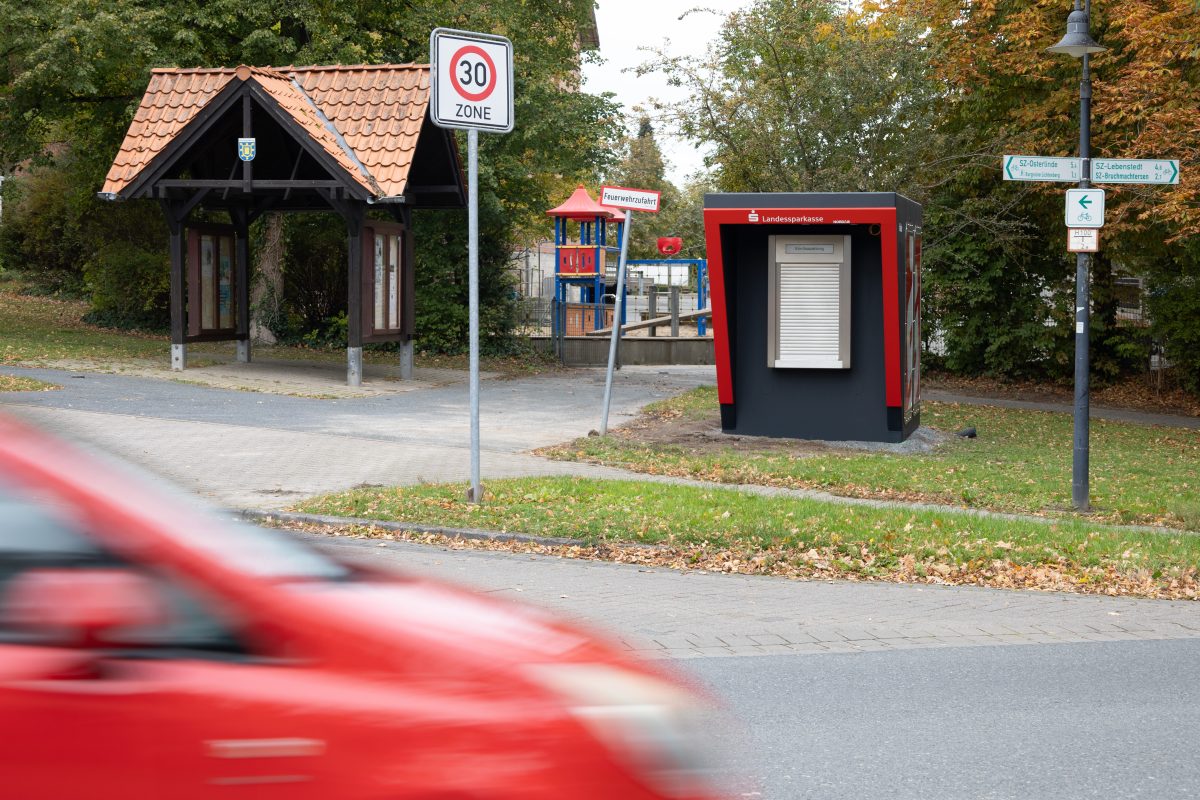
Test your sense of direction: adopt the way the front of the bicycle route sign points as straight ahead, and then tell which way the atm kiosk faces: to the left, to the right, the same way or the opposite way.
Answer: the same way

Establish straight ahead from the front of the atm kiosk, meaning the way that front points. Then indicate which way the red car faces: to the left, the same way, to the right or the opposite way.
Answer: to the left

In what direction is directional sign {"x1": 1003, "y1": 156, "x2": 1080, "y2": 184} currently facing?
toward the camera

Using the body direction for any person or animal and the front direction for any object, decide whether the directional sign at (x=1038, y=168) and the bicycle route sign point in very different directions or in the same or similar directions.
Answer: same or similar directions

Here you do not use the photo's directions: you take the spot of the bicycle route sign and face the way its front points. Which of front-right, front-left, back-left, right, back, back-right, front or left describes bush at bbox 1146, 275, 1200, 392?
back

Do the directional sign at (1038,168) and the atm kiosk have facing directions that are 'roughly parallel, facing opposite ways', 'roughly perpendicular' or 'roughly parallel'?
roughly parallel

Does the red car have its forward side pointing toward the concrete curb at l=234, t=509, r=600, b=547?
no

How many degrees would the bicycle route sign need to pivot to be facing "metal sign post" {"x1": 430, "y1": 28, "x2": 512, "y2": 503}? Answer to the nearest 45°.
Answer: approximately 45° to its right

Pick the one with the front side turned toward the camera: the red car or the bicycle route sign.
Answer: the bicycle route sign

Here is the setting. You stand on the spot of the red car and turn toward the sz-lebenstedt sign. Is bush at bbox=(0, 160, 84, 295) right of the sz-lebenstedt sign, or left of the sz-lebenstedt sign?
left

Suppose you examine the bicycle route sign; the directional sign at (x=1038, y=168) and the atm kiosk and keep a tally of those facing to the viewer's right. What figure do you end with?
0

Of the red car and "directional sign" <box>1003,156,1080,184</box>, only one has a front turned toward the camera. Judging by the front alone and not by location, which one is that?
the directional sign

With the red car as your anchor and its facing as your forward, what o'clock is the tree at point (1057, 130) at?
The tree is roughly at 10 o'clock from the red car.

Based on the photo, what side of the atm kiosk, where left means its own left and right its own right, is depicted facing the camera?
front

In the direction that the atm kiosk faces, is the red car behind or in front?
in front

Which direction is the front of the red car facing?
to the viewer's right

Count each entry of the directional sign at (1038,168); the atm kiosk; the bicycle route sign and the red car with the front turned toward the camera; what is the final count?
3

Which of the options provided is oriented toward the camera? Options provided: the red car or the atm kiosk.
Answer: the atm kiosk

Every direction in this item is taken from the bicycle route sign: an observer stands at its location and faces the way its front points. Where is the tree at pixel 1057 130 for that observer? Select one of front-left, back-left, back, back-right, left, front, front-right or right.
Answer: back
